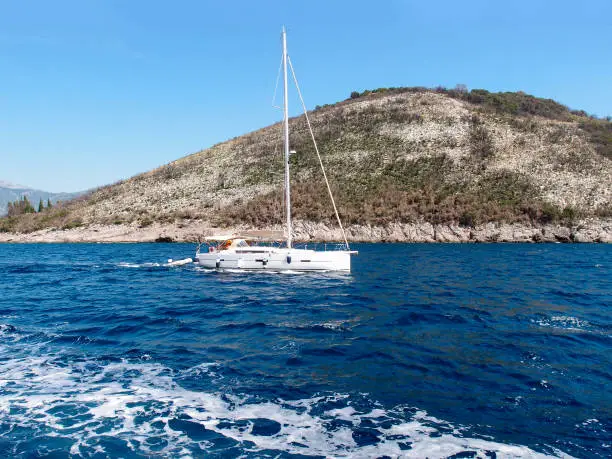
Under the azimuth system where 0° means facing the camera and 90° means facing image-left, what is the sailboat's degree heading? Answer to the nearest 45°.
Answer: approximately 270°
